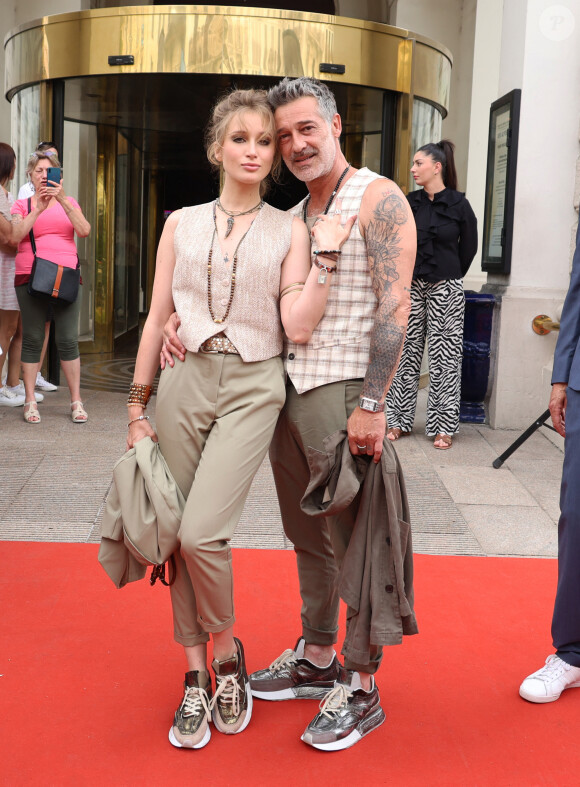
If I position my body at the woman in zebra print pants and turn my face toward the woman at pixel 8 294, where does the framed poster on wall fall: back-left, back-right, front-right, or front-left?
back-right

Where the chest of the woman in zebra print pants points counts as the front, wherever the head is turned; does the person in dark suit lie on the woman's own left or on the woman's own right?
on the woman's own left

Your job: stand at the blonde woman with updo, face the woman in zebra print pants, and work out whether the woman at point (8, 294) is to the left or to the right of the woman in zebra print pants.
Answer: left

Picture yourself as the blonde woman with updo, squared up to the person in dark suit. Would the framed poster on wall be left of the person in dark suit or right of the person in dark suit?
left

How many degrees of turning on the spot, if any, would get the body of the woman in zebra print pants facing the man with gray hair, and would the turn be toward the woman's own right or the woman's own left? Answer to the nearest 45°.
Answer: approximately 45° to the woman's own left

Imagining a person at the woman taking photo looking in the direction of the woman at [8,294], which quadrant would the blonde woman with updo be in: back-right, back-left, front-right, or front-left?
back-left

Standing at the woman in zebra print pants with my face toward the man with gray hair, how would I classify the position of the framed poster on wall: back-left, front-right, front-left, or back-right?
back-left

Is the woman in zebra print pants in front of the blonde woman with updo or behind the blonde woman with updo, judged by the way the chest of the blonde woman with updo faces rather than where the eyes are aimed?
behind

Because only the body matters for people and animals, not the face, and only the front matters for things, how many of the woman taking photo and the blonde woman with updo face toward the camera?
2
